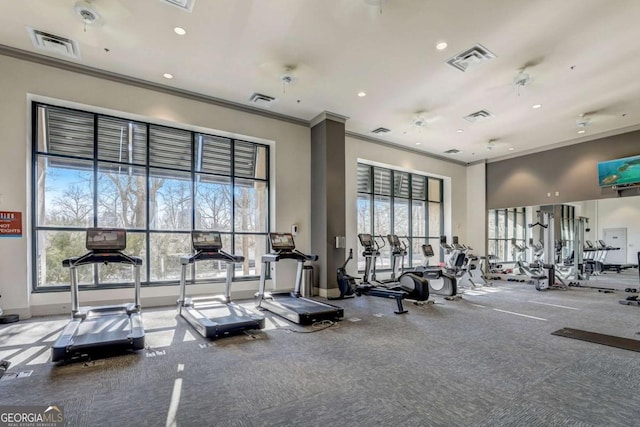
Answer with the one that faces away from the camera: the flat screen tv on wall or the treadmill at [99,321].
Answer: the treadmill

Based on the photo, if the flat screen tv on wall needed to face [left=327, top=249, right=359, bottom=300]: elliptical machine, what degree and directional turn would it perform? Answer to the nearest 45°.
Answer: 0° — it already faces it

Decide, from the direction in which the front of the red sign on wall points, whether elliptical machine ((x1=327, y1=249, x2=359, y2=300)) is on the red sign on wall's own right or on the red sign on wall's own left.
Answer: on the red sign on wall's own left

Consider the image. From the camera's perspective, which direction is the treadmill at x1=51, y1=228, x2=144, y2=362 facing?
away from the camera

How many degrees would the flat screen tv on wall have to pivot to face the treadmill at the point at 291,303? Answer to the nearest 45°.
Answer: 0° — it already faces it

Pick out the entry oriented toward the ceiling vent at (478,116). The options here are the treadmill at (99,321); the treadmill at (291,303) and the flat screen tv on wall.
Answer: the flat screen tv on wall

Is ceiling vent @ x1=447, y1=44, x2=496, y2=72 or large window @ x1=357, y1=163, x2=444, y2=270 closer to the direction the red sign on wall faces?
the ceiling vent

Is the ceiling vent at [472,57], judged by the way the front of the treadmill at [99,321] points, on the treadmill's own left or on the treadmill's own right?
on the treadmill's own right

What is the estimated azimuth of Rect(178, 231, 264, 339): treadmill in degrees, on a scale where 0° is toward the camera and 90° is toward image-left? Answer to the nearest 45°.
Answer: approximately 135°

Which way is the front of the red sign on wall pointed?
toward the camera

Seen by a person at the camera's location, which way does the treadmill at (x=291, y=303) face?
facing away from the viewer and to the left of the viewer

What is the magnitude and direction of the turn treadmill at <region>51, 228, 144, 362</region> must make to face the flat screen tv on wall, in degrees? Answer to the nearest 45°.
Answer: approximately 90° to its right

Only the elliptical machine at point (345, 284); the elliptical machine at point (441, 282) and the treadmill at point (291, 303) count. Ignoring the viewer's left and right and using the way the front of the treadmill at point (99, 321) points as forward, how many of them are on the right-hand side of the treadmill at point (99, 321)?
3

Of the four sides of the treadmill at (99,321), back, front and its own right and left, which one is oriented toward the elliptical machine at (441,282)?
right

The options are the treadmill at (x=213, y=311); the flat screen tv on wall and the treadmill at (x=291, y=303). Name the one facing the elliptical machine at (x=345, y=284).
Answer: the flat screen tv on wall
